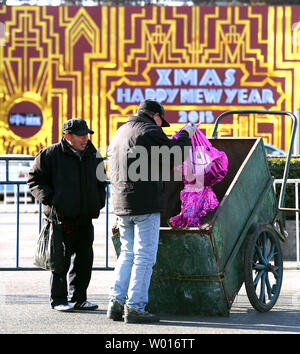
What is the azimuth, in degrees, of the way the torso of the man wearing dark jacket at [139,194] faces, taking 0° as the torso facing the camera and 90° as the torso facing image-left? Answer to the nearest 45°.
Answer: approximately 225°

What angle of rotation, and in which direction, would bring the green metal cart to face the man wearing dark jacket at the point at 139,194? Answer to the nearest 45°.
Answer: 0° — it already faces them

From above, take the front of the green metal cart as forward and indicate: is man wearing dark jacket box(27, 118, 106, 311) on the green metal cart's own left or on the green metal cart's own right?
on the green metal cart's own right

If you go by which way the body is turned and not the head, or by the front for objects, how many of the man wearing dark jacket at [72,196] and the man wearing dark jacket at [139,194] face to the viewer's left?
0

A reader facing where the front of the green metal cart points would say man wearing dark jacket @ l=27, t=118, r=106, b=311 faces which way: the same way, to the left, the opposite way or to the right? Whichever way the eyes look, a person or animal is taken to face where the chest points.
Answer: to the left

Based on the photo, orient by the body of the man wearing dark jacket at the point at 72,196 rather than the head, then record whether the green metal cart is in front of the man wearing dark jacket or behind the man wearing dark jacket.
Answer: in front

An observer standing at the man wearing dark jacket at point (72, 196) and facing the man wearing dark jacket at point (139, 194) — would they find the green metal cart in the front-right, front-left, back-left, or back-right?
front-left

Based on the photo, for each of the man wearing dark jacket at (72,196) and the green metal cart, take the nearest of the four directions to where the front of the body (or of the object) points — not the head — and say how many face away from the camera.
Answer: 0

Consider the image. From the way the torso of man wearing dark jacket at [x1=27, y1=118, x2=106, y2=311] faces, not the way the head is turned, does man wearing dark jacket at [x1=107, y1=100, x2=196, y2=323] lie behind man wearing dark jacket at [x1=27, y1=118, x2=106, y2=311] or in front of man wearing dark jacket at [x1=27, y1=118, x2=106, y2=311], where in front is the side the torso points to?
in front

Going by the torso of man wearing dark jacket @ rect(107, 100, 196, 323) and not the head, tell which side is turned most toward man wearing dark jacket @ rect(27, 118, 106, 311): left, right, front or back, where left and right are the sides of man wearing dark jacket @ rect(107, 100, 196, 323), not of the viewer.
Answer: left

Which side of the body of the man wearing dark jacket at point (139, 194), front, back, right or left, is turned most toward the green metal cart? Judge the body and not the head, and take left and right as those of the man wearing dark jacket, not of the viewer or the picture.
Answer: front
